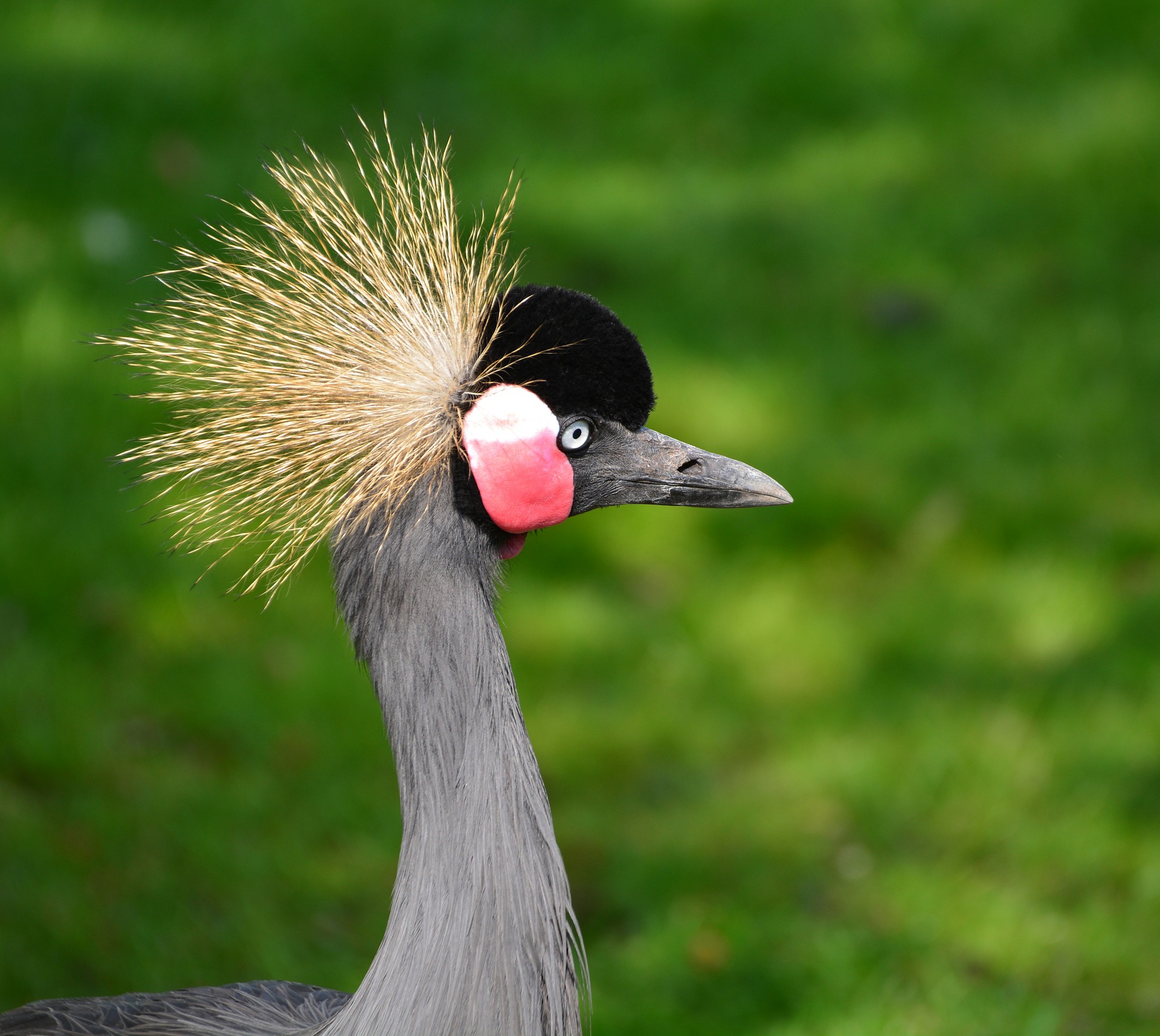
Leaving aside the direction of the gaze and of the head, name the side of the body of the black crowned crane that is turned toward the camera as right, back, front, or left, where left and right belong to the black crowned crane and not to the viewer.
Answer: right
